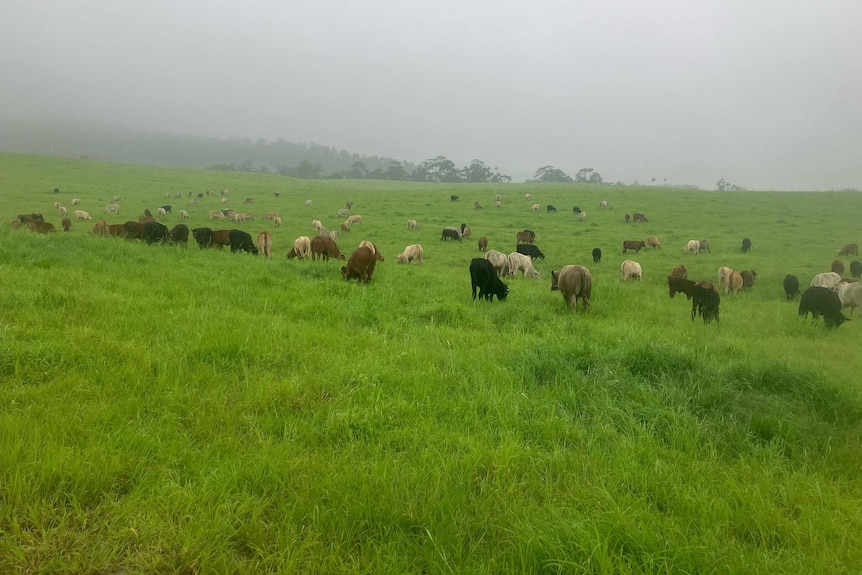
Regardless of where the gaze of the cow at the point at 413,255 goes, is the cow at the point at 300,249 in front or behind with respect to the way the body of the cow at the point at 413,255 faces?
in front

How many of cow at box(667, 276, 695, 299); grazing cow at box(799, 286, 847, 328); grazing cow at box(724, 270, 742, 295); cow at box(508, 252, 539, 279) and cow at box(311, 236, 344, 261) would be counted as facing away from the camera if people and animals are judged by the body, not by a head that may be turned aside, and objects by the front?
1

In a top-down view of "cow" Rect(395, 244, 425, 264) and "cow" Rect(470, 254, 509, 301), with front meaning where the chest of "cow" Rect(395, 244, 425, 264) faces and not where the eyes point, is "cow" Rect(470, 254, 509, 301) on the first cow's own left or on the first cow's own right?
on the first cow's own left

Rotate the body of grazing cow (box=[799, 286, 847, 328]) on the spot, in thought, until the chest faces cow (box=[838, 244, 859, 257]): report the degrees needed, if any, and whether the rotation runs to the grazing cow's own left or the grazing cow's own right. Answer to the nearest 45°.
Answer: approximately 135° to the grazing cow's own left

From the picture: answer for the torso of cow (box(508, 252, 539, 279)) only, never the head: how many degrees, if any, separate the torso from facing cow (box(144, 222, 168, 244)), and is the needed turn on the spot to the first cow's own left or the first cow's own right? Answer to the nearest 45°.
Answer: approximately 180°

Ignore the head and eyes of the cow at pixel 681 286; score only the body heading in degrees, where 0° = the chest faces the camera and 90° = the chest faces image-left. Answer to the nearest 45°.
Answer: approximately 90°

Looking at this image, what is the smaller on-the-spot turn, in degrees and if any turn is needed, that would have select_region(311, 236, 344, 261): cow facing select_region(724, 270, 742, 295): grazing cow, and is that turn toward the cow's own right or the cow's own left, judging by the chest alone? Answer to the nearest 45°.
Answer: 0° — it already faces it

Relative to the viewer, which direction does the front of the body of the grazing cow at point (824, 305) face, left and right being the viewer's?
facing the viewer and to the right of the viewer

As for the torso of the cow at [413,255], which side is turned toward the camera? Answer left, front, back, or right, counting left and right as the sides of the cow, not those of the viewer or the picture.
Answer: left

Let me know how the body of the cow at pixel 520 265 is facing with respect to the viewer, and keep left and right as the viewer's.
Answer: facing to the right of the viewer

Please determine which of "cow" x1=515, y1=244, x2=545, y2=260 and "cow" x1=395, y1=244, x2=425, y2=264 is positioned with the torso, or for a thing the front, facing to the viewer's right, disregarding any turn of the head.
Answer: "cow" x1=515, y1=244, x2=545, y2=260
